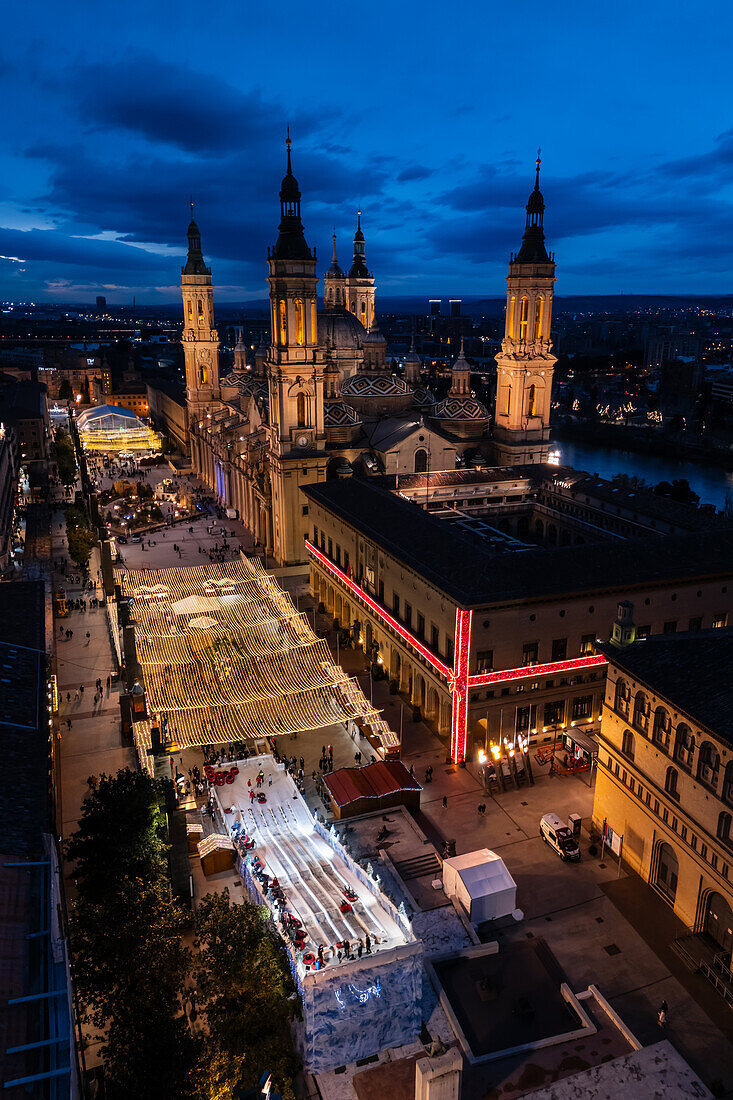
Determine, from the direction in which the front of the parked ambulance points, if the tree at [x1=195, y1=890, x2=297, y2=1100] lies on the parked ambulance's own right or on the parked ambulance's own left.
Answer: on the parked ambulance's own right

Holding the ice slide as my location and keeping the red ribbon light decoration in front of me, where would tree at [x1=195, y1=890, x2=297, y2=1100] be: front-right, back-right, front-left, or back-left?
back-right

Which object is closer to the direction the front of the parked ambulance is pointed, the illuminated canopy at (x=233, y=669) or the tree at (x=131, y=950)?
the tree

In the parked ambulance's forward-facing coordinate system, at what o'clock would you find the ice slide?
The ice slide is roughly at 3 o'clock from the parked ambulance.

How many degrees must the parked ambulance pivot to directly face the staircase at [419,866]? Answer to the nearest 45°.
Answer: approximately 90° to its right

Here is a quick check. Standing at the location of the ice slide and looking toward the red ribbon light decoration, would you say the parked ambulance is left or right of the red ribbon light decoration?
right

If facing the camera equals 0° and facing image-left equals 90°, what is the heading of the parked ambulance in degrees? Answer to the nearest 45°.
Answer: approximately 315°

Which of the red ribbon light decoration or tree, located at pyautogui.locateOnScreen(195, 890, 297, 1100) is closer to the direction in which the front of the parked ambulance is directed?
the tree

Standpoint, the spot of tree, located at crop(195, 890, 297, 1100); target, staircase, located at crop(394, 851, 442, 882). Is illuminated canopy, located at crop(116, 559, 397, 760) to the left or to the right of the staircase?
left

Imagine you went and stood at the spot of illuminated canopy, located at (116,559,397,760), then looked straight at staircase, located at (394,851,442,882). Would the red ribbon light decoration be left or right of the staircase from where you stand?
left

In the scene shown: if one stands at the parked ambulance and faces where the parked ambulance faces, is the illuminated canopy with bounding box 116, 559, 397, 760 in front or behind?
behind

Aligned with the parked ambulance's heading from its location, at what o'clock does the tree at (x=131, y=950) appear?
The tree is roughly at 3 o'clock from the parked ambulance.
